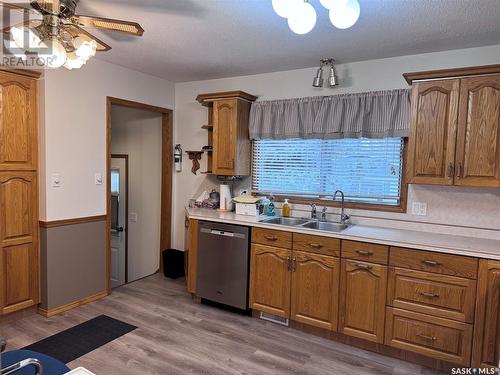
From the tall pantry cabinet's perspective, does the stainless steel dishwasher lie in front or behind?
in front

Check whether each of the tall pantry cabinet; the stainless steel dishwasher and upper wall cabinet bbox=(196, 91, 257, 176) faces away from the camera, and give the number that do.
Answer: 0

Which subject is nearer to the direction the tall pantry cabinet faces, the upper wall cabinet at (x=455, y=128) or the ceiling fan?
the upper wall cabinet

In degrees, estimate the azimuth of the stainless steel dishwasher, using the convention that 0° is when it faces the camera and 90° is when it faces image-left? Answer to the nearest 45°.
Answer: approximately 45°

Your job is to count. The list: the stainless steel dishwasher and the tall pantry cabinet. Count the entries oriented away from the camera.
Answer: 0

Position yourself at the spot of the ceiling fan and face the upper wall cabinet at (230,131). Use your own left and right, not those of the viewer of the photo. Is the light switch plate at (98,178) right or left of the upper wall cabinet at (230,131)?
left

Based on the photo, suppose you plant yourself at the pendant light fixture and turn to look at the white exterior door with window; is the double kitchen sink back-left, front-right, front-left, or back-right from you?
front-right

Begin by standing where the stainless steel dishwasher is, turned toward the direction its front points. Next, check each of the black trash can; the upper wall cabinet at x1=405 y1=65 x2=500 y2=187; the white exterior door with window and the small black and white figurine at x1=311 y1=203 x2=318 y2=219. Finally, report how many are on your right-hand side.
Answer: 2

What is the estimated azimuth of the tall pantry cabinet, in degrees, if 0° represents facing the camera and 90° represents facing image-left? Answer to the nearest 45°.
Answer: approximately 315°

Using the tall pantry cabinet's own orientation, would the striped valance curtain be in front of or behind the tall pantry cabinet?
in front

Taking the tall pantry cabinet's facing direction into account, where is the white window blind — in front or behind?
in front

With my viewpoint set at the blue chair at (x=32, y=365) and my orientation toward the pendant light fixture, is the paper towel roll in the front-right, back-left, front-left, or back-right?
front-left

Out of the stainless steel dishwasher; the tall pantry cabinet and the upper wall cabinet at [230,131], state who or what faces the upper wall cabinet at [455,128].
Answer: the tall pantry cabinet

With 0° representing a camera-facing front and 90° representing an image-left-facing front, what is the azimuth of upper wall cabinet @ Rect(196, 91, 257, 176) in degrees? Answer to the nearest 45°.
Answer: approximately 45°

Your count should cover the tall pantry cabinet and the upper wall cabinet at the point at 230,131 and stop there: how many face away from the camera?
0

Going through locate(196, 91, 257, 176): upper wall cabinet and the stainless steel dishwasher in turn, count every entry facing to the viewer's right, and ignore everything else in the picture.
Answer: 0

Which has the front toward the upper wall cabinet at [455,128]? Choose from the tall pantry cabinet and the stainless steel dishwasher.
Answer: the tall pantry cabinet

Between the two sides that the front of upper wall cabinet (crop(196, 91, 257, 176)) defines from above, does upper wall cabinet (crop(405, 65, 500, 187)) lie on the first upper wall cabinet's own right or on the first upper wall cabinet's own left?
on the first upper wall cabinet's own left
